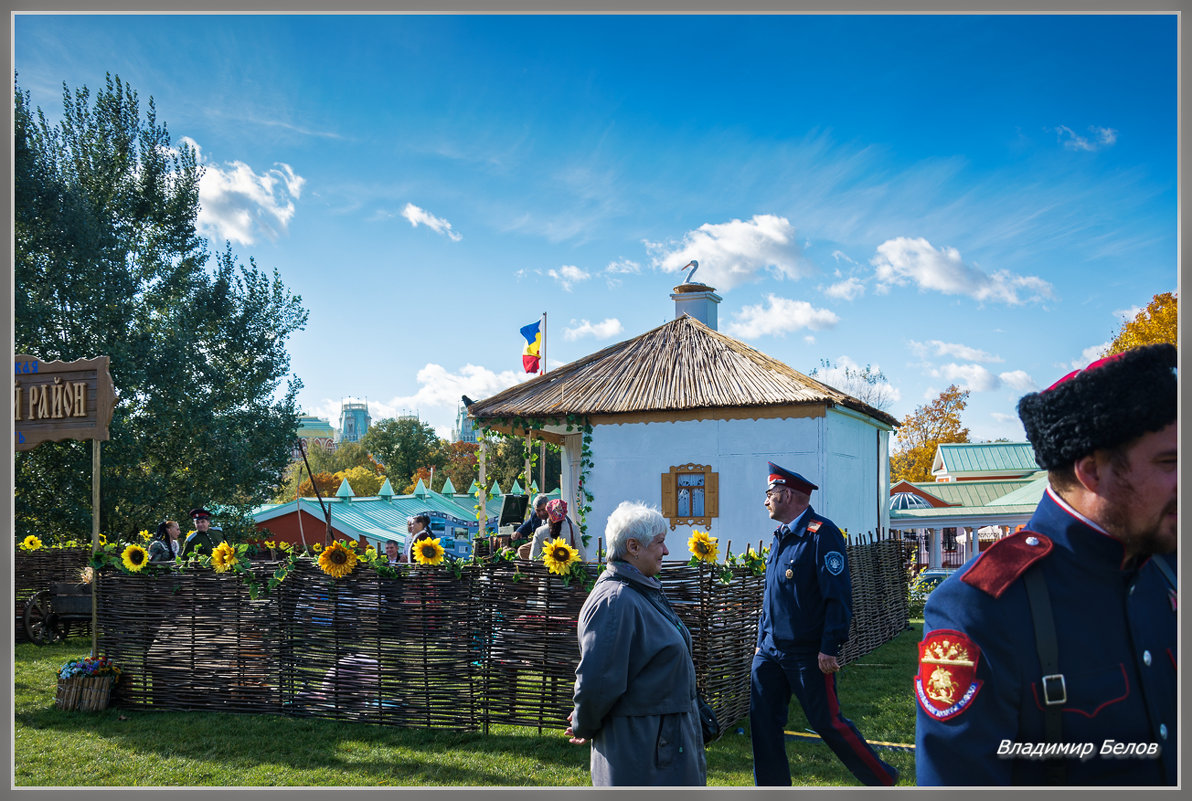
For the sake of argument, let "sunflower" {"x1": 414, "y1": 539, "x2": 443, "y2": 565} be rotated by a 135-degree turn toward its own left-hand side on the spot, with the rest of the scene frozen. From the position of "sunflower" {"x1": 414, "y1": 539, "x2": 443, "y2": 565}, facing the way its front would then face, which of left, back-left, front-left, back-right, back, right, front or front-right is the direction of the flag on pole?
front-left

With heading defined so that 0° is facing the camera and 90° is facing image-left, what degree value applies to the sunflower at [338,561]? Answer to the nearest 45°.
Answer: approximately 0°
